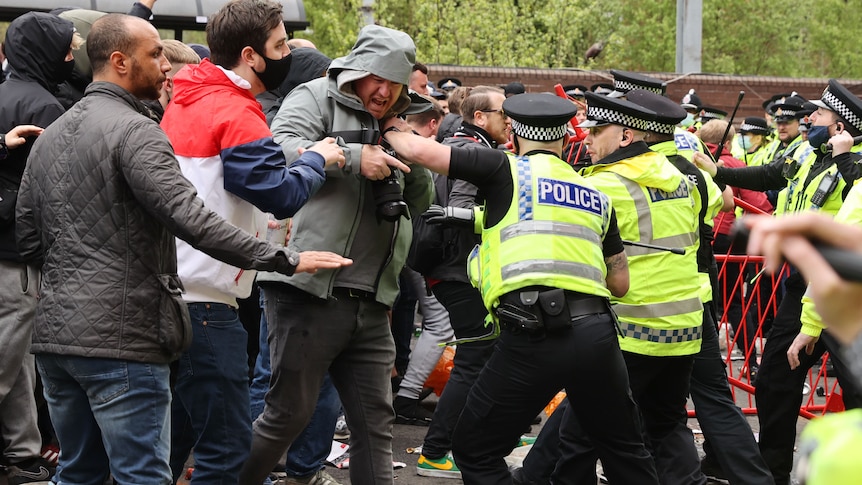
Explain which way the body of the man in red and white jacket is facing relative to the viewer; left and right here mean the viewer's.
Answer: facing to the right of the viewer

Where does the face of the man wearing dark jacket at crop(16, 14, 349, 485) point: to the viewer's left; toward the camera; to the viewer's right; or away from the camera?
to the viewer's right

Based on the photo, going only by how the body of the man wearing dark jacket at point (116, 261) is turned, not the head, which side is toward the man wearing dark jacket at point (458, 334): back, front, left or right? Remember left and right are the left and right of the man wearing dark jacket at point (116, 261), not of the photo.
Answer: front

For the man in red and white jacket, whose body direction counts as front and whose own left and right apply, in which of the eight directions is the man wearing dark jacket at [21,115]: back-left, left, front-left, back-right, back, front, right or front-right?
back-left

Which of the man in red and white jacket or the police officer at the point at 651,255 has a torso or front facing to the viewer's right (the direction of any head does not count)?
the man in red and white jacket

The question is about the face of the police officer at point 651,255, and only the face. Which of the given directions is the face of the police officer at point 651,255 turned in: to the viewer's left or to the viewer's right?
to the viewer's left

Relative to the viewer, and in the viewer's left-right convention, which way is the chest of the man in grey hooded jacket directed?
facing the viewer and to the right of the viewer

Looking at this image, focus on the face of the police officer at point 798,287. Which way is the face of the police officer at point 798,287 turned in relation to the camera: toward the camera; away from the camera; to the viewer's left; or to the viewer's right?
to the viewer's left

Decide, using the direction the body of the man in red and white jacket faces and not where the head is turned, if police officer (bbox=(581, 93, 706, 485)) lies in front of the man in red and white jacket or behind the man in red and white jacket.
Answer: in front

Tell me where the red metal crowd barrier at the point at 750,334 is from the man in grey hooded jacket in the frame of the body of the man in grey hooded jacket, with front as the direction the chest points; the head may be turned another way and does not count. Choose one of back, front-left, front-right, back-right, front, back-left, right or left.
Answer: left

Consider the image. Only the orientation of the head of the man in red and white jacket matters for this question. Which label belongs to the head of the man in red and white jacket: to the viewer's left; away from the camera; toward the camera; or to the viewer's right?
to the viewer's right

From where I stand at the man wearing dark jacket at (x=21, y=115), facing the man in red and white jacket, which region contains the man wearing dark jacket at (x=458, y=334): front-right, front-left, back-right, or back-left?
front-left

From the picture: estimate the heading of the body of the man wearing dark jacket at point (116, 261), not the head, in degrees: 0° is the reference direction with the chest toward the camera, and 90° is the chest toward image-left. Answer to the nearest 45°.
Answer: approximately 225°
